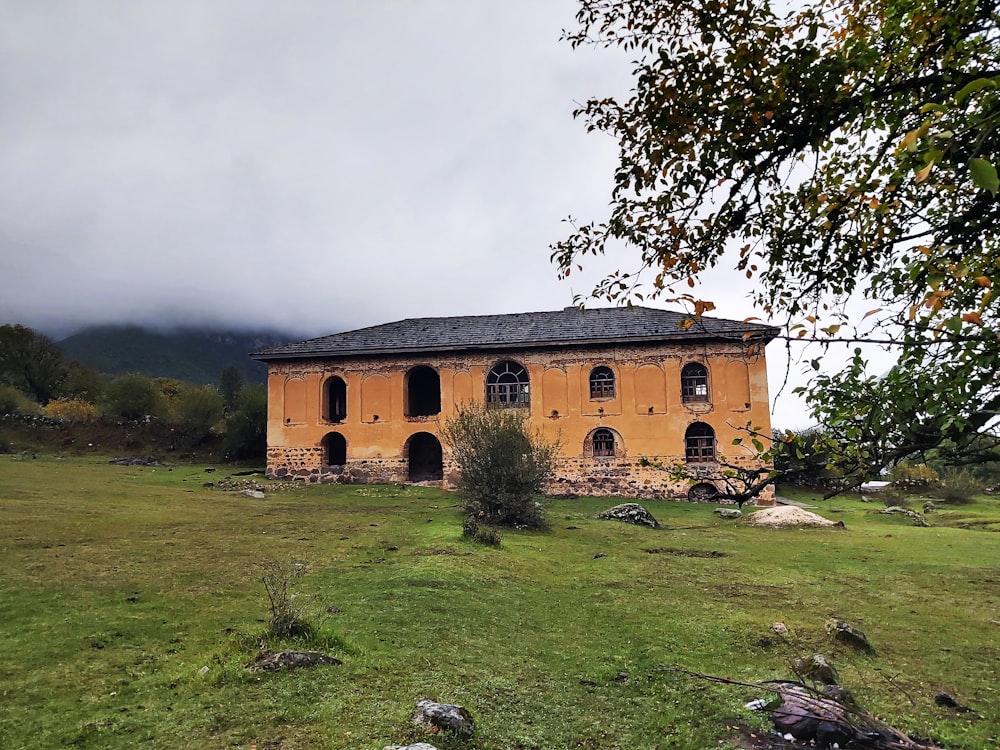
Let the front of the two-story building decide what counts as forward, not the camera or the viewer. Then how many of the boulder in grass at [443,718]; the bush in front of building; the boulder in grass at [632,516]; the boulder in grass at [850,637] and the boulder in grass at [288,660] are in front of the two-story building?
5

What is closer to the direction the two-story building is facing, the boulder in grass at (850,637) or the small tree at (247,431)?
the boulder in grass

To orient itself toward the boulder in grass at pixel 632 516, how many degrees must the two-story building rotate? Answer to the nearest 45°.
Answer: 0° — it already faces it

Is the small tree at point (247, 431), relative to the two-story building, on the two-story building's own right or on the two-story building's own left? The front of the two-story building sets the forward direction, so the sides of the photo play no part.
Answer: on the two-story building's own right

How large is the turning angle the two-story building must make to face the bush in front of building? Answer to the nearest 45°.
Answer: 0° — it already faces it

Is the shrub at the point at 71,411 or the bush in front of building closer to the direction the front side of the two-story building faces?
the bush in front of building

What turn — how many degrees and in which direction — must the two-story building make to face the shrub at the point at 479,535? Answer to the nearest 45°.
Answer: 0° — it already faces it

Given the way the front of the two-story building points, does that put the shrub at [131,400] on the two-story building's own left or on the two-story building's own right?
on the two-story building's own right

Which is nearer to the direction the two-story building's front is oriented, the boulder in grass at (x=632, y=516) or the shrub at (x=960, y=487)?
the boulder in grass

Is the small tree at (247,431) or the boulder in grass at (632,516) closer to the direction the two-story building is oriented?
the boulder in grass

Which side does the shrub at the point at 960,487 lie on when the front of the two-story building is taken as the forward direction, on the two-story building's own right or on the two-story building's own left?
on the two-story building's own left

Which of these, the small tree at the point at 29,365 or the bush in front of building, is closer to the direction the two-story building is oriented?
the bush in front of building

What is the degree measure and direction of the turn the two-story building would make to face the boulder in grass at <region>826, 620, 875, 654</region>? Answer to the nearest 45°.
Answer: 0° — it already faces it

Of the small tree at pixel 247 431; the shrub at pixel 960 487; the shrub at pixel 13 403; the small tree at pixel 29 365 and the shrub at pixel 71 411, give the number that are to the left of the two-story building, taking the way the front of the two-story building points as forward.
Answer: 1

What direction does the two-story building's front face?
toward the camera
